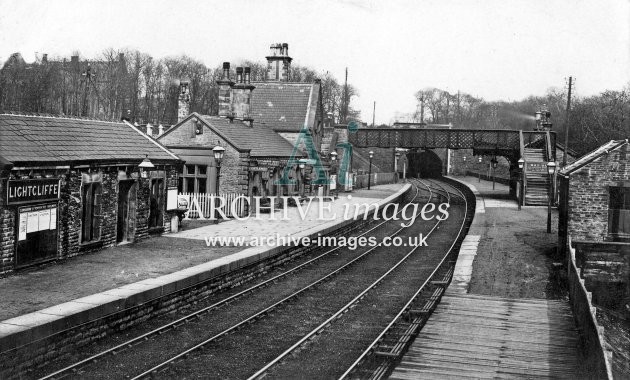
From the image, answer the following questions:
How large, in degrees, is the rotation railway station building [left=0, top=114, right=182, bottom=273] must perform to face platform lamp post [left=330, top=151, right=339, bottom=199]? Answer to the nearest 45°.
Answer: approximately 90° to its left

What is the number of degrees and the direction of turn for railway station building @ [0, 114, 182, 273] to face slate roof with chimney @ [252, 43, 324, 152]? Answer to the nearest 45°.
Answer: approximately 90° to its left

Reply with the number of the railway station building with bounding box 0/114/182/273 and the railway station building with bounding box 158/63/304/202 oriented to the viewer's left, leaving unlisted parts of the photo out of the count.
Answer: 0

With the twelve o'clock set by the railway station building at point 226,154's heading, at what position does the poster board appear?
The poster board is roughly at 2 o'clock from the railway station building.

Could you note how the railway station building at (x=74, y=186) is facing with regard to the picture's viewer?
facing the viewer and to the right of the viewer

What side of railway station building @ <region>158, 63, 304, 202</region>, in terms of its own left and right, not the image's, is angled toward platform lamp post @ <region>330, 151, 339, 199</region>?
left

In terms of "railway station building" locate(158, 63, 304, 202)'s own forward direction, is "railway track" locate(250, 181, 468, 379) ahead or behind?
ahead

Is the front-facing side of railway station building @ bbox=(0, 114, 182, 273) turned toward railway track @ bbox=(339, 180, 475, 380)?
yes

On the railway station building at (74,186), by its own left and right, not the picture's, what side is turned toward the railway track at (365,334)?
front

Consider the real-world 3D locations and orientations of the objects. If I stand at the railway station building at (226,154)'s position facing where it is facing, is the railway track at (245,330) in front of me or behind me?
in front
